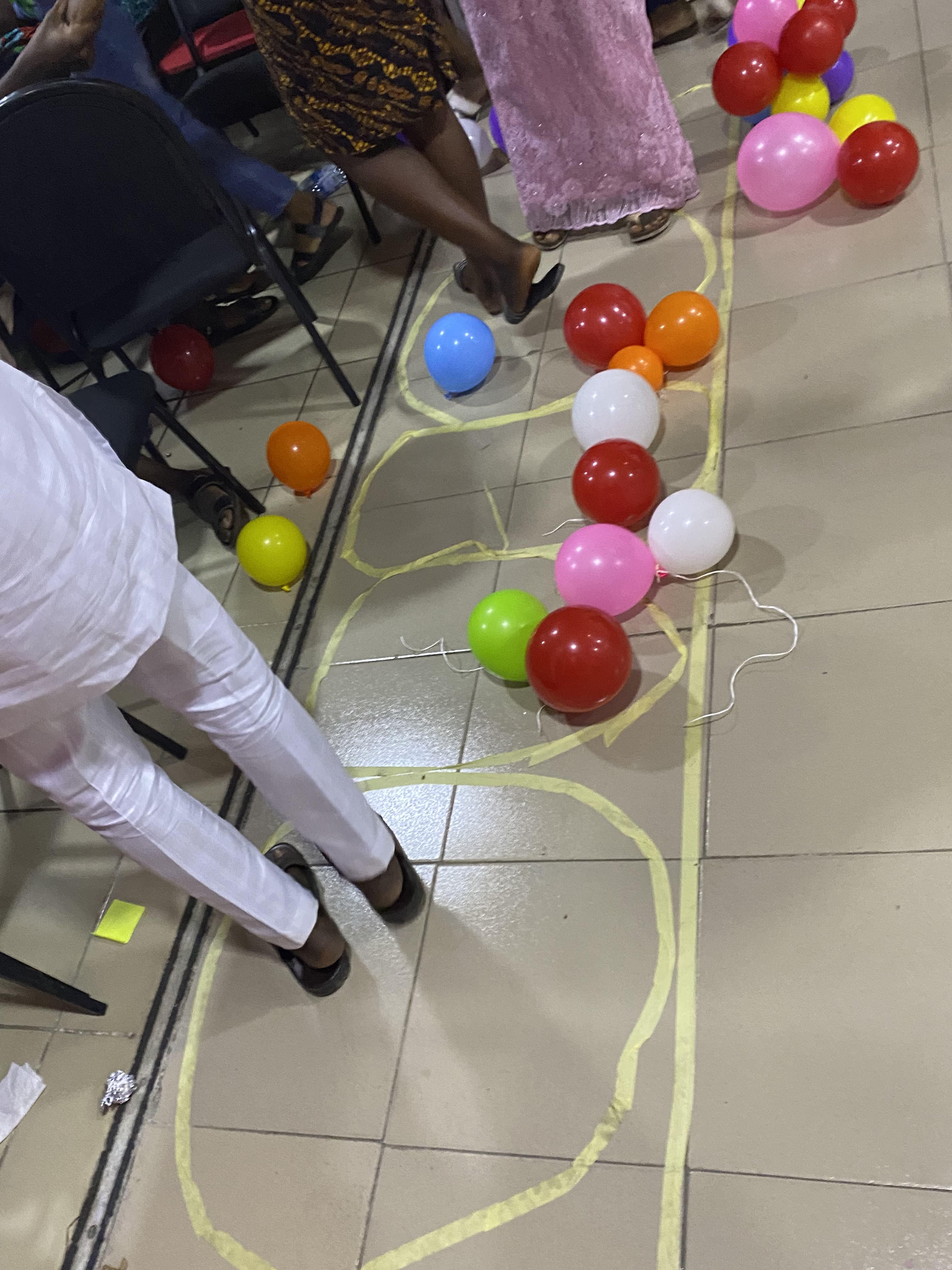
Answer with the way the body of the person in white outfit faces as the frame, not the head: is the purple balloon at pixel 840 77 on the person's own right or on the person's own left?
on the person's own right

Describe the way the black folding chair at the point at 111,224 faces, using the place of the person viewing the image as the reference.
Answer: facing the viewer and to the right of the viewer

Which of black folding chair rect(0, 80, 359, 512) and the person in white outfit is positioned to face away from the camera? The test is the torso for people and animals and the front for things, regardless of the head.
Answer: the person in white outfit

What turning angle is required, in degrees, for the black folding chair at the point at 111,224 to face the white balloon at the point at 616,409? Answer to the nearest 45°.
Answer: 0° — it already faces it

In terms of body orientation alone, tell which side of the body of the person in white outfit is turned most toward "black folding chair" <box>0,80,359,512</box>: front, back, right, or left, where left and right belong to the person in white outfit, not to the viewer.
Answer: front

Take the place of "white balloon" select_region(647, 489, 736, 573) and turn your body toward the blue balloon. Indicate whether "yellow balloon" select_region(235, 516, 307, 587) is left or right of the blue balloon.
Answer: left

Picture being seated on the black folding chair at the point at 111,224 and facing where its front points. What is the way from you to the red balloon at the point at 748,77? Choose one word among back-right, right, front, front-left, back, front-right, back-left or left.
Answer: front-left

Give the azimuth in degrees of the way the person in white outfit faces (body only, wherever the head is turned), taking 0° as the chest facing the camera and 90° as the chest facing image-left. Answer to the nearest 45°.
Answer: approximately 180°

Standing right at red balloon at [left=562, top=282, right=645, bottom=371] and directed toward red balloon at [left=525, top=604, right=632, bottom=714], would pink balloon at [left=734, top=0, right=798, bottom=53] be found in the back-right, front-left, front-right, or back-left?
back-left

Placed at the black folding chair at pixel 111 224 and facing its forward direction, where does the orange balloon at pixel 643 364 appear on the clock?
The orange balloon is roughly at 12 o'clock from the black folding chair.

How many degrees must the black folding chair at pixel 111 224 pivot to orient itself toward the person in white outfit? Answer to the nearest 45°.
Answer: approximately 45° to its right

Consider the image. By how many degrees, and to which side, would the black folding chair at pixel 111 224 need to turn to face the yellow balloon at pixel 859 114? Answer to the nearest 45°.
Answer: approximately 45° to its left

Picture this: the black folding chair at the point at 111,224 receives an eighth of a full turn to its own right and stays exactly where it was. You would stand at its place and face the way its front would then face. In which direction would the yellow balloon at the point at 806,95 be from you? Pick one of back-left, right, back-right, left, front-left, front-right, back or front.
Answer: left
